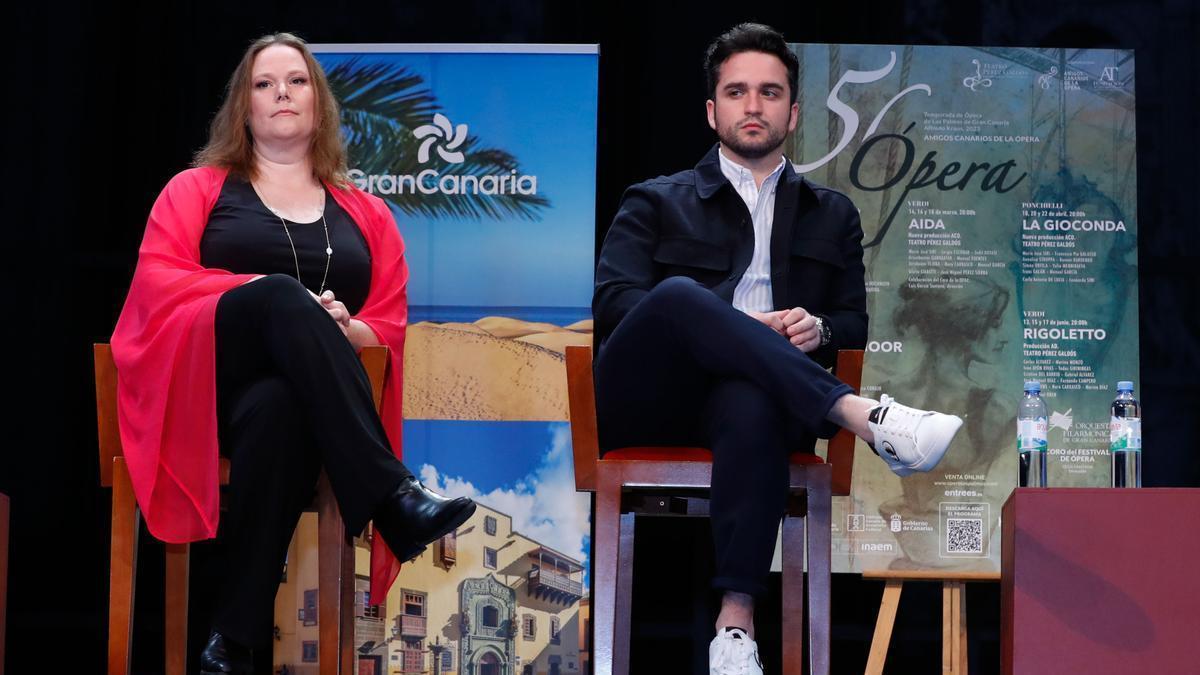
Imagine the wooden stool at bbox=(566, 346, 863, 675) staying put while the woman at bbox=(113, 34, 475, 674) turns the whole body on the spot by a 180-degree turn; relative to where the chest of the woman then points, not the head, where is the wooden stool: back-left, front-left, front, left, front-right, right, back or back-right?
right

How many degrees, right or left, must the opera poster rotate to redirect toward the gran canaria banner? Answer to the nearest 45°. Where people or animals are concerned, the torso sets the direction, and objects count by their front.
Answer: approximately 90° to its right

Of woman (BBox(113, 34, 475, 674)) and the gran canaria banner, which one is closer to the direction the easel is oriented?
the woman

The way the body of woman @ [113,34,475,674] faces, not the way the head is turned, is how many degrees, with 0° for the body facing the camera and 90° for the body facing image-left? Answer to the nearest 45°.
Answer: approximately 0°

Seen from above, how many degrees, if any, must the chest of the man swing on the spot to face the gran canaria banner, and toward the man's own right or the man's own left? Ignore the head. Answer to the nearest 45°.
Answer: approximately 135° to the man's own right

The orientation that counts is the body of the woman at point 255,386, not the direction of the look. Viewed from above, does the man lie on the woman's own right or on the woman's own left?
on the woman's own left

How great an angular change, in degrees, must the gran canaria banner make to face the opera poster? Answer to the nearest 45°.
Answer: approximately 90° to its left

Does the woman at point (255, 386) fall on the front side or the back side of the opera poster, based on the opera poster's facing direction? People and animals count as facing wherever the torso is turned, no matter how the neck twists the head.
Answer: on the front side
